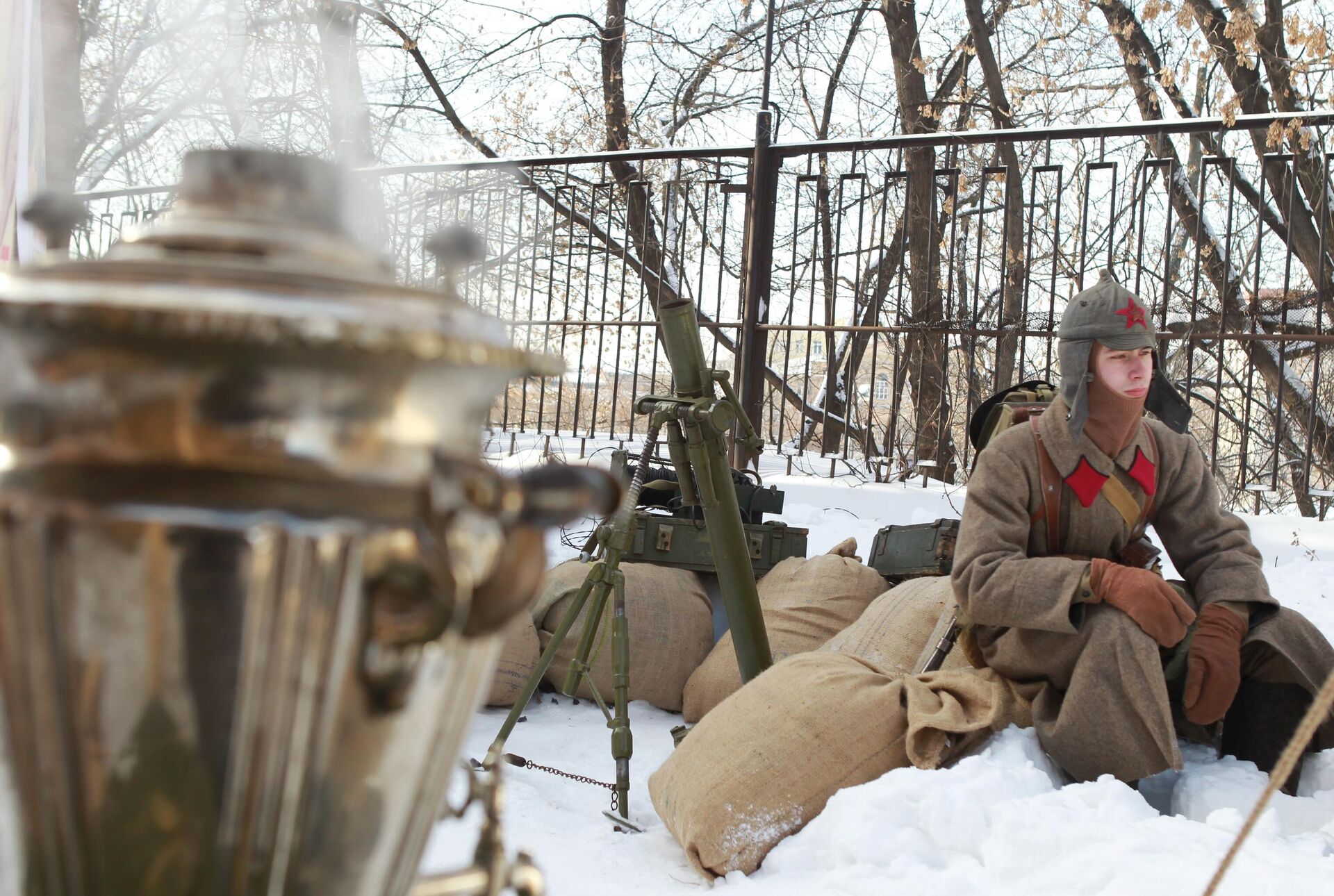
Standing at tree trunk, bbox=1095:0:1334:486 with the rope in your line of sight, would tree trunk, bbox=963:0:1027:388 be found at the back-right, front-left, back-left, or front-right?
back-right

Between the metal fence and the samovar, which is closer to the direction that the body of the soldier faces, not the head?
the samovar

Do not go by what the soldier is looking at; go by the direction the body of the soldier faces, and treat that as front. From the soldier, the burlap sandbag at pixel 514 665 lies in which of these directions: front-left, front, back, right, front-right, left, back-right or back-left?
back-right

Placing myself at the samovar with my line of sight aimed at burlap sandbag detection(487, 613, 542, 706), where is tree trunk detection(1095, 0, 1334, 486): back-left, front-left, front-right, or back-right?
front-right

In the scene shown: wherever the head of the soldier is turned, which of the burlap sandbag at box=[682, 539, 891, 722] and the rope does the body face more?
the rope

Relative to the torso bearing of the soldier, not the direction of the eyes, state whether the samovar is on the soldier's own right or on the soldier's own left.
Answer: on the soldier's own right

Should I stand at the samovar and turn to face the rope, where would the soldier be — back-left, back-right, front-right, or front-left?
front-left

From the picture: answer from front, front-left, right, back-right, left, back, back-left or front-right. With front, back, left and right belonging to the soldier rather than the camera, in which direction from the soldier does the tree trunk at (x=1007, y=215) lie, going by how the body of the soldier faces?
back-left

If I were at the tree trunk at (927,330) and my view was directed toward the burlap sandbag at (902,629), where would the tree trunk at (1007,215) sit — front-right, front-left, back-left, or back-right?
back-left

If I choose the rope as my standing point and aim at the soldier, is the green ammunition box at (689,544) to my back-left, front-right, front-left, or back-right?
front-left

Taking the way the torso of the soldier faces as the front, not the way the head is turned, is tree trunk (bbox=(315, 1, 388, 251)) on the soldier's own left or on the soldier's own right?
on the soldier's own right

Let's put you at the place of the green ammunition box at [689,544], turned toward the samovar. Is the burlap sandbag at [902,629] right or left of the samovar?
left

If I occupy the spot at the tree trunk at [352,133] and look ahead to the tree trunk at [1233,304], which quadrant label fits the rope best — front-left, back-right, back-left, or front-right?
front-right

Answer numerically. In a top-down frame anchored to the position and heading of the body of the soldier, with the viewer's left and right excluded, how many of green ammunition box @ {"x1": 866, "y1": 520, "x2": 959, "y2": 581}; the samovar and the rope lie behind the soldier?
1
